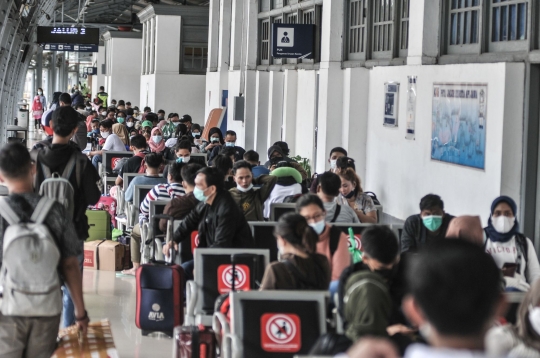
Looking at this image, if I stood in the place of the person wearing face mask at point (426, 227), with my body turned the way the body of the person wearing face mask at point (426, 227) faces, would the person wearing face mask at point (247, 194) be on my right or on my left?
on my right

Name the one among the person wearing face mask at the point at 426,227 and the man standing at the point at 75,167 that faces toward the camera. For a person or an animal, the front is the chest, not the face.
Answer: the person wearing face mask

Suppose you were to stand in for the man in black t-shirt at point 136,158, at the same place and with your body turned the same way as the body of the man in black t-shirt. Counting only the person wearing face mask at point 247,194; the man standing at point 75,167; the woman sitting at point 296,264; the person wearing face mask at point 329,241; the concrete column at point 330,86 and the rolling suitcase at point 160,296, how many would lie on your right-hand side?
1

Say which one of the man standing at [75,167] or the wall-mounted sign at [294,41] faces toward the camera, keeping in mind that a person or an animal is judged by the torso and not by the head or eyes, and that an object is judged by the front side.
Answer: the wall-mounted sign

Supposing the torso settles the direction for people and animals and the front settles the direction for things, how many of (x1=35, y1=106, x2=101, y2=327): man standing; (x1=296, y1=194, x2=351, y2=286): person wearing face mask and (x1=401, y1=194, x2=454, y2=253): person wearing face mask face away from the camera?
1

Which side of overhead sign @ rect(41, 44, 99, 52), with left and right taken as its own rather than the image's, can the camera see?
front

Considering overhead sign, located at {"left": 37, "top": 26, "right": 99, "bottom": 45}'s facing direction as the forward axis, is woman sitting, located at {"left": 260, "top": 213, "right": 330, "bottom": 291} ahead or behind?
ahead

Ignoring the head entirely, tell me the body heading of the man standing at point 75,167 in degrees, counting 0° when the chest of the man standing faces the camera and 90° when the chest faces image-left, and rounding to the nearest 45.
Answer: approximately 180°

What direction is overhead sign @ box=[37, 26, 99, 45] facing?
toward the camera

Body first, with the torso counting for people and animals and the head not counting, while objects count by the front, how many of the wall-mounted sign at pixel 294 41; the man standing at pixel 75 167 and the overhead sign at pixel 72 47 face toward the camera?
2

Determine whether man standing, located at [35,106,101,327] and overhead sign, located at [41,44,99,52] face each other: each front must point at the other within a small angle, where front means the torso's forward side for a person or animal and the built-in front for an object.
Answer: yes

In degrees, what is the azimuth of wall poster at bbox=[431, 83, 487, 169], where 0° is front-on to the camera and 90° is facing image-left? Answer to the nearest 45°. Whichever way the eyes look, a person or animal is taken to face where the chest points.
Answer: approximately 45°

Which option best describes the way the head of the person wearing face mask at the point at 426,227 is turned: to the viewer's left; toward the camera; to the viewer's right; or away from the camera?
toward the camera

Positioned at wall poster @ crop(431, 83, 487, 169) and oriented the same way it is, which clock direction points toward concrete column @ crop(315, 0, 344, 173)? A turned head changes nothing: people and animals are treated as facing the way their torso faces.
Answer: The concrete column is roughly at 4 o'clock from the wall poster.

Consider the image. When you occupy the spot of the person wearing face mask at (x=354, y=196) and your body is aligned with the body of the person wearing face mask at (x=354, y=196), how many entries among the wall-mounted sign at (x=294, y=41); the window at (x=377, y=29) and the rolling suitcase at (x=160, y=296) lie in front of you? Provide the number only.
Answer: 1

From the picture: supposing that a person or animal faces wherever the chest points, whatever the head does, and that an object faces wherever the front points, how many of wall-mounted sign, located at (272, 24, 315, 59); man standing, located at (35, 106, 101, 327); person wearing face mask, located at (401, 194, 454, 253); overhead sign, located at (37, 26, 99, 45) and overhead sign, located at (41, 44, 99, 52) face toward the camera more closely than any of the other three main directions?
4

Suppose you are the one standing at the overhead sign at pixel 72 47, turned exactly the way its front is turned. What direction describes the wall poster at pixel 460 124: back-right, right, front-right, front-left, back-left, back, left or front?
front
